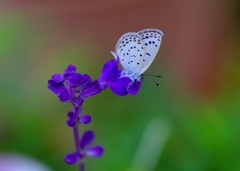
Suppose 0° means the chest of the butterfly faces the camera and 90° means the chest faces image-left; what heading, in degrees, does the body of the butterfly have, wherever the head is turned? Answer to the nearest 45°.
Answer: approximately 270°
